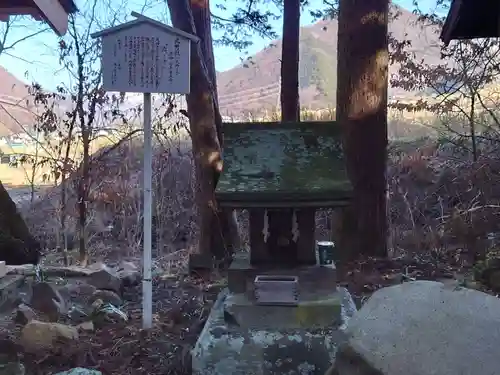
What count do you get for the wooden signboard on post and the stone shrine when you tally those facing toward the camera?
2

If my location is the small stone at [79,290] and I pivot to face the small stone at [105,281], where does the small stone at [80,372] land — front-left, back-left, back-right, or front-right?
back-right

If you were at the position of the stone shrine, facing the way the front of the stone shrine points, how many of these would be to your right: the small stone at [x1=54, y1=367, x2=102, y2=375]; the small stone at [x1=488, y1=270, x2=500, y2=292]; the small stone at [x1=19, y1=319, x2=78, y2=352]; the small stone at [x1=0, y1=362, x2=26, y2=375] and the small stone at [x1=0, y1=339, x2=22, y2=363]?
4

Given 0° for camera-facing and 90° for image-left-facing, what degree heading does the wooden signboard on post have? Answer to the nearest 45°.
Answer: approximately 0°

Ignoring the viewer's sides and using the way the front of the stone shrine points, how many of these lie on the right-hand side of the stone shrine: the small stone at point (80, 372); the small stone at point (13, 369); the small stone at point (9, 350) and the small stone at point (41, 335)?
4

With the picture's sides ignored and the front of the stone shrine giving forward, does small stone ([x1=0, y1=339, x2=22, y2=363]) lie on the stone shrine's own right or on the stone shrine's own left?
on the stone shrine's own right

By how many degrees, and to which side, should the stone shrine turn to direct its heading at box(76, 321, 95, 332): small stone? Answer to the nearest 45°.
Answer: approximately 90° to its right

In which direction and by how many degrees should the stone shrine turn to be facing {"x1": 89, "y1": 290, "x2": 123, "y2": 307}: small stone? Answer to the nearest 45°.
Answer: approximately 135° to its right
